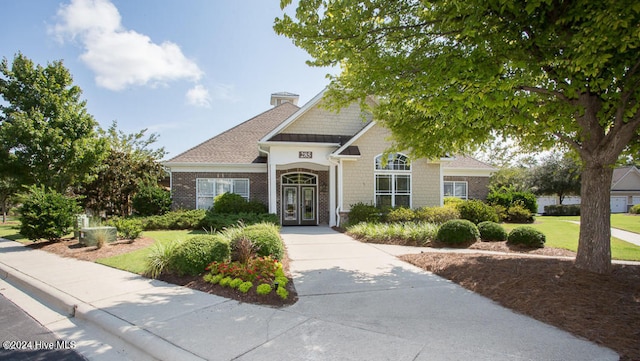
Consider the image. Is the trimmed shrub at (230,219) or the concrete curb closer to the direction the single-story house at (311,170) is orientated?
the concrete curb

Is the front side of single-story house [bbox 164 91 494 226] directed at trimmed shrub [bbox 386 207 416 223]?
no

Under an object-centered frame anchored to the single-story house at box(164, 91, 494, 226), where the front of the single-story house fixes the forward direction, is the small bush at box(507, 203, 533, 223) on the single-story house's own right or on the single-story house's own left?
on the single-story house's own left

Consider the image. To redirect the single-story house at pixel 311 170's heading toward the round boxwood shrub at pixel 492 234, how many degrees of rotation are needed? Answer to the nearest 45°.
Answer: approximately 45° to its left

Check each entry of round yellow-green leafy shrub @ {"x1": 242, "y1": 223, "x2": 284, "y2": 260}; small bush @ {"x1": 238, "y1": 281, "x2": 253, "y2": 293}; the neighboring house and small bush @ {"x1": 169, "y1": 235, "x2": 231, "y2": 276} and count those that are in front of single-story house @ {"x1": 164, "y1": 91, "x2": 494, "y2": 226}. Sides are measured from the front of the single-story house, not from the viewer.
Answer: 3

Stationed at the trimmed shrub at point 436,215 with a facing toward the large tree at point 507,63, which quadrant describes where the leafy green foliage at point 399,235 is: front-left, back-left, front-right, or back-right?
front-right

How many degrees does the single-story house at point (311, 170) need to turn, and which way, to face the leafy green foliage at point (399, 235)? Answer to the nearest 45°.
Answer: approximately 45° to its left

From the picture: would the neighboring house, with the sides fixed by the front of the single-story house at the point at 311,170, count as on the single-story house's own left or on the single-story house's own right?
on the single-story house's own left

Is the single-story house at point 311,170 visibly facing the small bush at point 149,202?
no

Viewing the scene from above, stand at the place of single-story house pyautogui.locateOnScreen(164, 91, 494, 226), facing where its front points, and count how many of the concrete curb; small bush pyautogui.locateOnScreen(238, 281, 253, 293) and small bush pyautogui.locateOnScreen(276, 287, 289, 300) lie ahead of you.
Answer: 3

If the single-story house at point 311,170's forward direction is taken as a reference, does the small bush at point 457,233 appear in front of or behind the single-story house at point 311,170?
in front

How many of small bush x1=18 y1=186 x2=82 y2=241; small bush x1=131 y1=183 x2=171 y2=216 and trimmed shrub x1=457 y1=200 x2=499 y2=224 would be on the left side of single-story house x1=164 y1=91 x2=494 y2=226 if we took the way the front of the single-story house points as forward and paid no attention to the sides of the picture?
1

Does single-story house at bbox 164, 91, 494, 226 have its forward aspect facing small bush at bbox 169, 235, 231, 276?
yes

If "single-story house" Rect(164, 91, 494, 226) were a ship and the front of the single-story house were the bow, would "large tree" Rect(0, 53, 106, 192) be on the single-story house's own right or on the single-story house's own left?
on the single-story house's own right

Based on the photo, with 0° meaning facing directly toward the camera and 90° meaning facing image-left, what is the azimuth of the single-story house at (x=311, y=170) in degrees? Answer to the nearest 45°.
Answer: approximately 0°

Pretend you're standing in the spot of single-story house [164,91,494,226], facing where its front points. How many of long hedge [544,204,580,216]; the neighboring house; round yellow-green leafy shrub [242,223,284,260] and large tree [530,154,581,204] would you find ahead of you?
1

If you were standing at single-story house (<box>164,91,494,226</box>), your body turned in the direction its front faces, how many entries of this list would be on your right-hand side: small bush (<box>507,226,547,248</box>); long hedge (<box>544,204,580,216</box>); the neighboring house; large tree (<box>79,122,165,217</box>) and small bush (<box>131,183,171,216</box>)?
2

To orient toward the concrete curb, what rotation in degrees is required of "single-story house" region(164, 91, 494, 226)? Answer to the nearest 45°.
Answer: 0° — it already faces it

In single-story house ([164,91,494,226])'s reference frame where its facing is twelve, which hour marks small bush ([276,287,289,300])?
The small bush is roughly at 12 o'clock from the single-story house.
